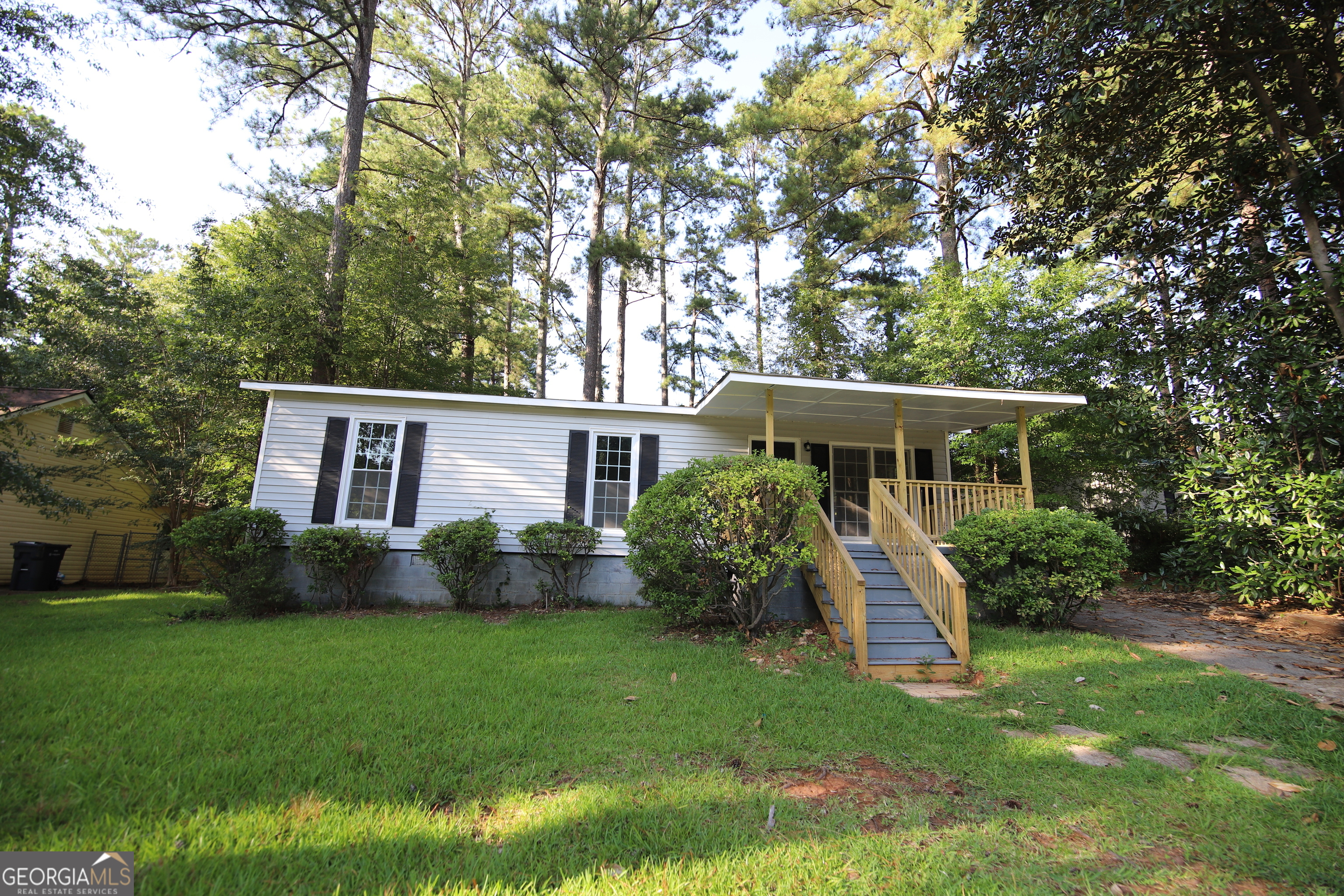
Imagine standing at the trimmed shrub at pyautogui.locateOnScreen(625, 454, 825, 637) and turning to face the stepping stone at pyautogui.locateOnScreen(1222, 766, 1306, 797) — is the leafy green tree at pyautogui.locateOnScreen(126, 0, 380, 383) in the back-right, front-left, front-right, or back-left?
back-right

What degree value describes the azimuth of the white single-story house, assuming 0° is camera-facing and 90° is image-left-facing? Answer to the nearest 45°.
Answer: approximately 0°

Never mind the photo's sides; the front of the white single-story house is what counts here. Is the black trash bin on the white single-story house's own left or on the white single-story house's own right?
on the white single-story house's own right

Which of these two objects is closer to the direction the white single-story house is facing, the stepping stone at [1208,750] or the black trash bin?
the stepping stone

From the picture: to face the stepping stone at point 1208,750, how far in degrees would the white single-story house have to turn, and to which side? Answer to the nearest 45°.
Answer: approximately 45° to its left

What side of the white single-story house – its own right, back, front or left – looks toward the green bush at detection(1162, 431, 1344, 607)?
left

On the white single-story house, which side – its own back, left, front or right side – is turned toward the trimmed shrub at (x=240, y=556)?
right

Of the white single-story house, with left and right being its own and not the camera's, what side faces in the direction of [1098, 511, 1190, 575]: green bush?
left
